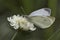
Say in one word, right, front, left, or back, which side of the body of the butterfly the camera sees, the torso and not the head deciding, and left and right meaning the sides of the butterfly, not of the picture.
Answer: left
